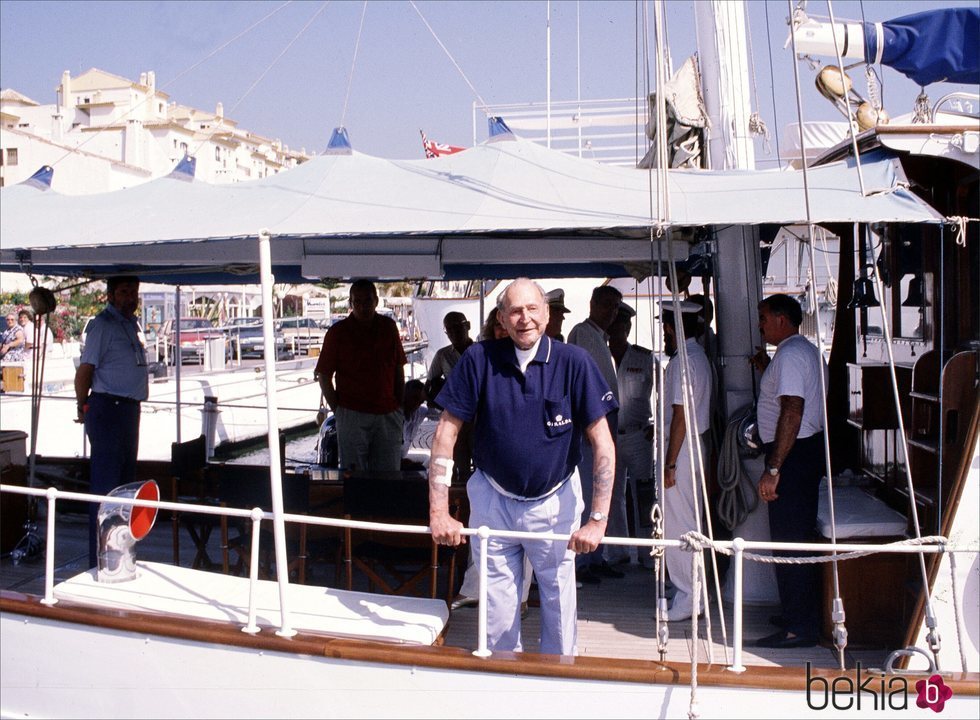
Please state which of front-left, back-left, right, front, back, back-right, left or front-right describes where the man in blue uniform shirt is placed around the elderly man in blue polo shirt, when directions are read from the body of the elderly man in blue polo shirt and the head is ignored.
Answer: back-right

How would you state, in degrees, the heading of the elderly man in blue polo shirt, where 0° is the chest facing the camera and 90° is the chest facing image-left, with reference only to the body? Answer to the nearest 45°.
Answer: approximately 0°

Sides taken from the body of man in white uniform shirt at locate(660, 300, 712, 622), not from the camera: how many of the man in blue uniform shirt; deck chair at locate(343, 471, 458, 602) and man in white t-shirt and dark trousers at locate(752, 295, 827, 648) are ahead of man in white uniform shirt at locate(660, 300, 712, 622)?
2

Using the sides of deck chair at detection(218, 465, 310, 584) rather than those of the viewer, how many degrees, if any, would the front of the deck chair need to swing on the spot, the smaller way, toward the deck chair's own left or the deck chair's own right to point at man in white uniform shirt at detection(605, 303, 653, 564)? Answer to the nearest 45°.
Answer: approximately 90° to the deck chair's own right

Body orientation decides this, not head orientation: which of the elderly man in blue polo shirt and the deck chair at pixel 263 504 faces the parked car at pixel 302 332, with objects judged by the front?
the deck chair

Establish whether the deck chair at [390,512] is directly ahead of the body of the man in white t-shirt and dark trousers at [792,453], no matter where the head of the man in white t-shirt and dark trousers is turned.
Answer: yes

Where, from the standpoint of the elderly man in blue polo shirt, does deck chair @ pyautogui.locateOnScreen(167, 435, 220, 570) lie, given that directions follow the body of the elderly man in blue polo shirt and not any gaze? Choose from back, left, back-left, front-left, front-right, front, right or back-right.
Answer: back-right

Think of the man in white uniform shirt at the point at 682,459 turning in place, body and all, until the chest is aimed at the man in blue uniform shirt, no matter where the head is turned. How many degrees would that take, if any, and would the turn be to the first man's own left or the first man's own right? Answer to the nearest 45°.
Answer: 0° — they already face them

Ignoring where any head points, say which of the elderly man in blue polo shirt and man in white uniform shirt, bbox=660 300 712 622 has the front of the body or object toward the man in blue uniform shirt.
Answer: the man in white uniform shirt

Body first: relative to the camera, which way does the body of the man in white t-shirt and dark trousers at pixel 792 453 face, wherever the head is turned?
to the viewer's left

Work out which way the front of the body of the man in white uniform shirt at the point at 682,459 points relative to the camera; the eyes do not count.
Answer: to the viewer's left

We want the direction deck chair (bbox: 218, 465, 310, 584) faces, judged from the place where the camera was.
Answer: facing away from the viewer
